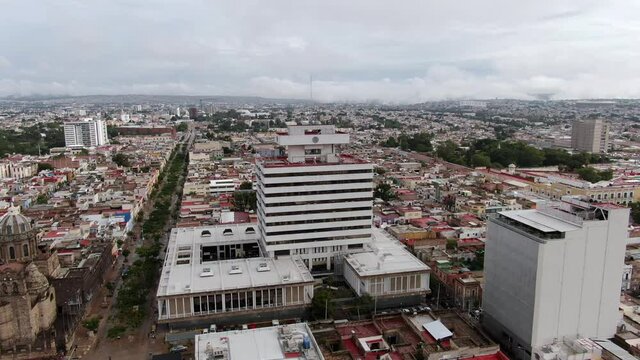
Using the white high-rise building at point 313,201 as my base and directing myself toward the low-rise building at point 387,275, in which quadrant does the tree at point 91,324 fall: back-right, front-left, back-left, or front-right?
back-right

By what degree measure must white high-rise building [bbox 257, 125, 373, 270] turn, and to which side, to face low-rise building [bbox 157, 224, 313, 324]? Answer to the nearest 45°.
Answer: approximately 45° to its right

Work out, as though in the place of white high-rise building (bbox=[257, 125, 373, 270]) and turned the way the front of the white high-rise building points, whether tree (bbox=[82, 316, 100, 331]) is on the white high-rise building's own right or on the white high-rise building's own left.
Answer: on the white high-rise building's own right

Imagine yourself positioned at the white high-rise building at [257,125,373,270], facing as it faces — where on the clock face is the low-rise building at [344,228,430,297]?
The low-rise building is roughly at 10 o'clock from the white high-rise building.

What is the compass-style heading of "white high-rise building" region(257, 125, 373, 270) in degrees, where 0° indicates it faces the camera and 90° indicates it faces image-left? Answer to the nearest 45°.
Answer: approximately 0°

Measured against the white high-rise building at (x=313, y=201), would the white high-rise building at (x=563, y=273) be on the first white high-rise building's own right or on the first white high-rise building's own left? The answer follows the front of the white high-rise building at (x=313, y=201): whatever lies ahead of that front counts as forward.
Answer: on the first white high-rise building's own left

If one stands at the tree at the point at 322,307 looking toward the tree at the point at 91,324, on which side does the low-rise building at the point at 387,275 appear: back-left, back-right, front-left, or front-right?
back-right
